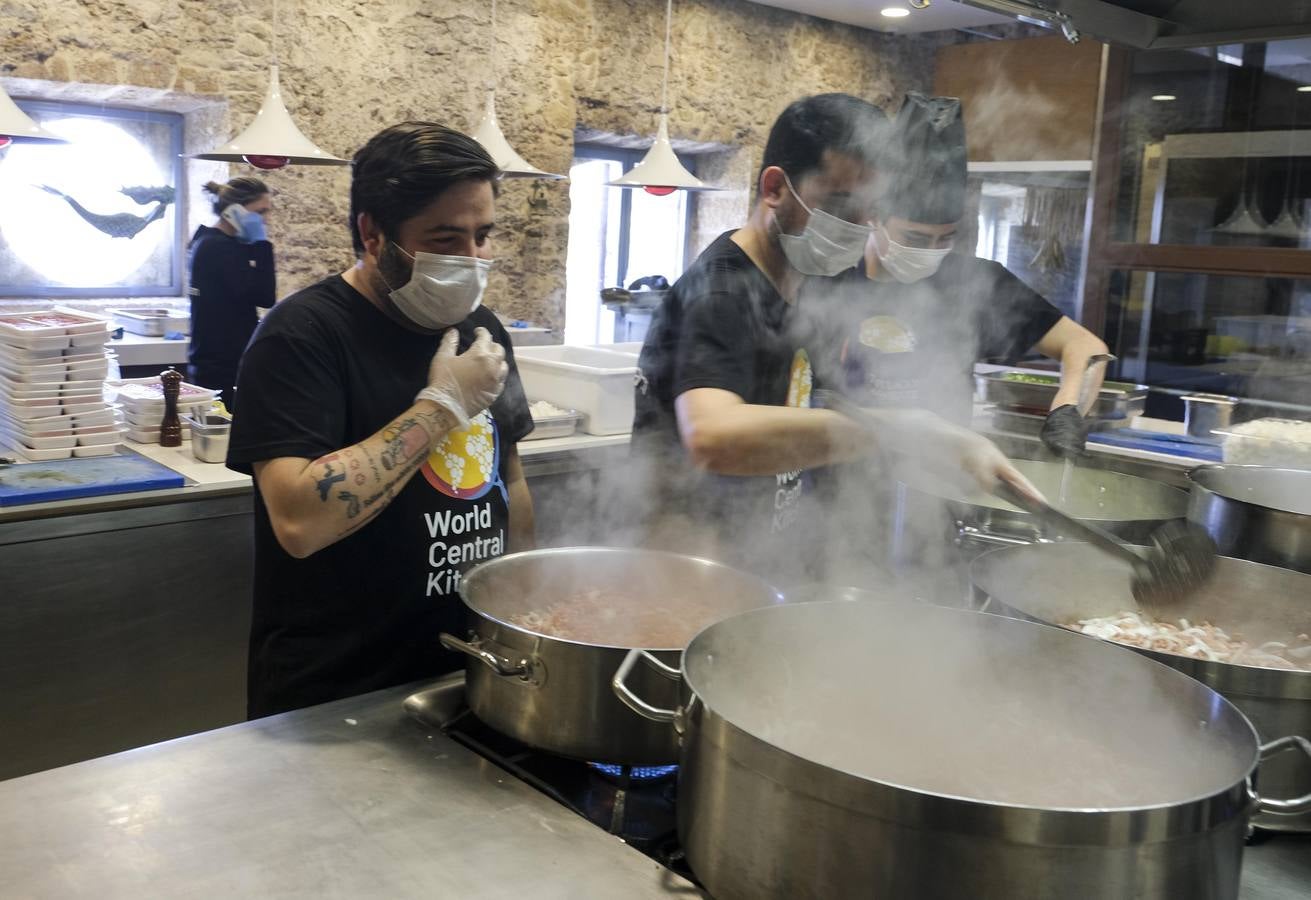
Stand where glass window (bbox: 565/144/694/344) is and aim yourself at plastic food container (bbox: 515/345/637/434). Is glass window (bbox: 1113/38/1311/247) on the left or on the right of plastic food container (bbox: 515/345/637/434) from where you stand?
left

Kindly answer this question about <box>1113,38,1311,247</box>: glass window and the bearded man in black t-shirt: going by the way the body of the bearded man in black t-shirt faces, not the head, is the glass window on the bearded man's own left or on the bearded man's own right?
on the bearded man's own left

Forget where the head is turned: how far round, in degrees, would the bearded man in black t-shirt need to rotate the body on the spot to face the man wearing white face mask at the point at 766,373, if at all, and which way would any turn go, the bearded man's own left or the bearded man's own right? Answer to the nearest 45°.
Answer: approximately 45° to the bearded man's own left

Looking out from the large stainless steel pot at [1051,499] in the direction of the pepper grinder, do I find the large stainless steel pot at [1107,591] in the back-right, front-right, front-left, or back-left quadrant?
back-left

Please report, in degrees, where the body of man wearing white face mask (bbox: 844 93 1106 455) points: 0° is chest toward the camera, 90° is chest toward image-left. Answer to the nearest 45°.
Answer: approximately 0°

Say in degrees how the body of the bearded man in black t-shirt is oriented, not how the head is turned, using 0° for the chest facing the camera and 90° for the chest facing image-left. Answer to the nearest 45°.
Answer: approximately 315°

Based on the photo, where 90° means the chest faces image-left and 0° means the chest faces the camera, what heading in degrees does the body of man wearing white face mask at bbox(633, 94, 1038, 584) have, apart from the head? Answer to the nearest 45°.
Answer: approximately 315°

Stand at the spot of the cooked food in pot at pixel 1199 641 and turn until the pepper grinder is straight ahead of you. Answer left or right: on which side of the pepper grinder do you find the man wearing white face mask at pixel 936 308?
right

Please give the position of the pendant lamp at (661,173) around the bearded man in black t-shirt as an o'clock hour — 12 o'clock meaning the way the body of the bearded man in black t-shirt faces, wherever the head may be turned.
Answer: The pendant lamp is roughly at 8 o'clock from the bearded man in black t-shirt.

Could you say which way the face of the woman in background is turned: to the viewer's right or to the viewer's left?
to the viewer's right
